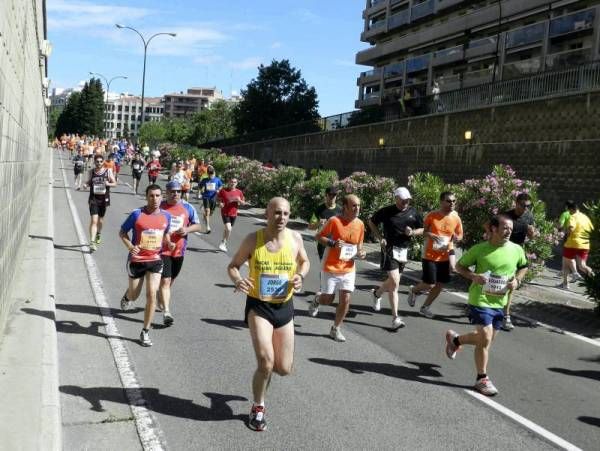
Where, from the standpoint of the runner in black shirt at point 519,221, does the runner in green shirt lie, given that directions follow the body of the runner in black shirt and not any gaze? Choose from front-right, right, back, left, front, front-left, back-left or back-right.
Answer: front-right

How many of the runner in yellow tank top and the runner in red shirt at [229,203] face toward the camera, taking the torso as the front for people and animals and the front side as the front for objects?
2

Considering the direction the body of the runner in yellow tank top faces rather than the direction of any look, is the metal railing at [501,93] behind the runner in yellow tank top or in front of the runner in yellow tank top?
behind

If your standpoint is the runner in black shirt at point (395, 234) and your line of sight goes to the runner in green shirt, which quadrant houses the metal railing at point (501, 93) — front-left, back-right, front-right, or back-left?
back-left

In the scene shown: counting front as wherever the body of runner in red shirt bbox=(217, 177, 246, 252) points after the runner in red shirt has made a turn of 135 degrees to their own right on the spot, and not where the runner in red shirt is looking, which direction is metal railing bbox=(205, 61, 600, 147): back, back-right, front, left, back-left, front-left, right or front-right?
right

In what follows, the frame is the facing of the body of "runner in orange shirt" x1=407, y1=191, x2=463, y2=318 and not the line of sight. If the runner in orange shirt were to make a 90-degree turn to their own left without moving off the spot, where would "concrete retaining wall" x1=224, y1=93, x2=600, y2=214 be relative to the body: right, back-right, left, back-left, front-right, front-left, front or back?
front-left

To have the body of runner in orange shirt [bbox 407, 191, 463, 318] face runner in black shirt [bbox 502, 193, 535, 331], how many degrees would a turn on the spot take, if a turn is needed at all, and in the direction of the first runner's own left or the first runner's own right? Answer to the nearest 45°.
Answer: approximately 45° to the first runner's own left

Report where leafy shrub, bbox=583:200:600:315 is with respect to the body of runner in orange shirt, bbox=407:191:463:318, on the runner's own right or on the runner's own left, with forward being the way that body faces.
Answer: on the runner's own left

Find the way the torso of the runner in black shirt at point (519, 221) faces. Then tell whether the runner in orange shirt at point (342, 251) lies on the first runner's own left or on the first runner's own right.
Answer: on the first runner's own right

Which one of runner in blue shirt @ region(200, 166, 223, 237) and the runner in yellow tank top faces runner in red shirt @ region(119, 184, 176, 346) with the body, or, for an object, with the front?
the runner in blue shirt

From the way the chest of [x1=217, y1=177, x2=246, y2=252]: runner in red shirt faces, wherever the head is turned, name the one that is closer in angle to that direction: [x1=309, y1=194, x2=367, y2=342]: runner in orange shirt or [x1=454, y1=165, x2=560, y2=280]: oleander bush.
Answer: the runner in orange shirt

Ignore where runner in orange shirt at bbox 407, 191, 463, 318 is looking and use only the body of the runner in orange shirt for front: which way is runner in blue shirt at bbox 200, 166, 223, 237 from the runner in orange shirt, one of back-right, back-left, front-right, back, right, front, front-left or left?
back

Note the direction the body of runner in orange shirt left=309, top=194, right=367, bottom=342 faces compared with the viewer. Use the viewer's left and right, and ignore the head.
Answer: facing the viewer and to the right of the viewer

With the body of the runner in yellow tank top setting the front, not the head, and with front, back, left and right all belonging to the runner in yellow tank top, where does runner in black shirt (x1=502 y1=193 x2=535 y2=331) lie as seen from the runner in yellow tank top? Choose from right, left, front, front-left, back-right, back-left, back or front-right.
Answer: back-left
